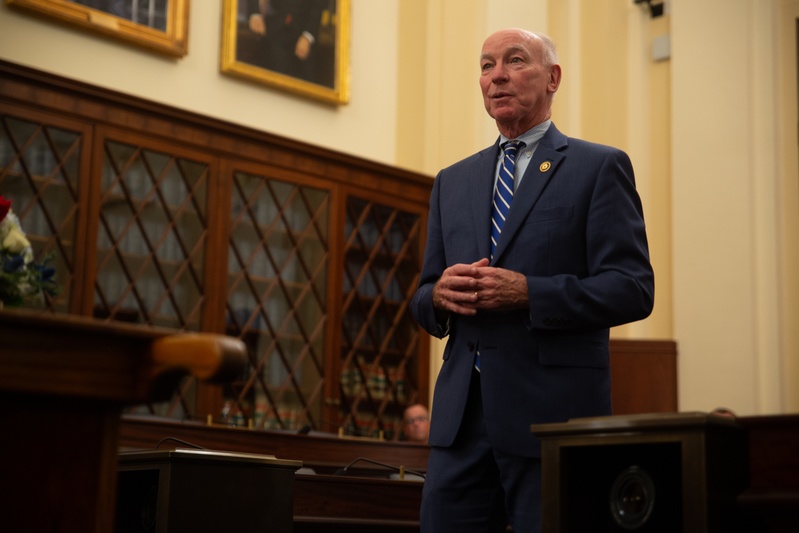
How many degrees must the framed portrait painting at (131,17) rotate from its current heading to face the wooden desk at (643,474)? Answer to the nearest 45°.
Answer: approximately 45° to its right

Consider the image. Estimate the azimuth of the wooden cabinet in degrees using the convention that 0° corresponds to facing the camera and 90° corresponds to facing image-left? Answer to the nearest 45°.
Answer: approximately 315°

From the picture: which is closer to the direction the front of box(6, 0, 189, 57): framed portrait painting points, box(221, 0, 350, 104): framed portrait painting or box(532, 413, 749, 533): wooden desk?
the wooden desk

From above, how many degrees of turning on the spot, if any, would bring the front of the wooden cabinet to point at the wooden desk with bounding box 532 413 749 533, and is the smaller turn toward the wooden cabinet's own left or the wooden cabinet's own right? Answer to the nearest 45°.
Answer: approximately 45° to the wooden cabinet's own right

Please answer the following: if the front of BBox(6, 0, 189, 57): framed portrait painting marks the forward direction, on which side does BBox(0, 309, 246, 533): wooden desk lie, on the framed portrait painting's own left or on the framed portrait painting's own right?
on the framed portrait painting's own right

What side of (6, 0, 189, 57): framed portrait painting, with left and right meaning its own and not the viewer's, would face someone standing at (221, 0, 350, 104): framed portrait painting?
left
